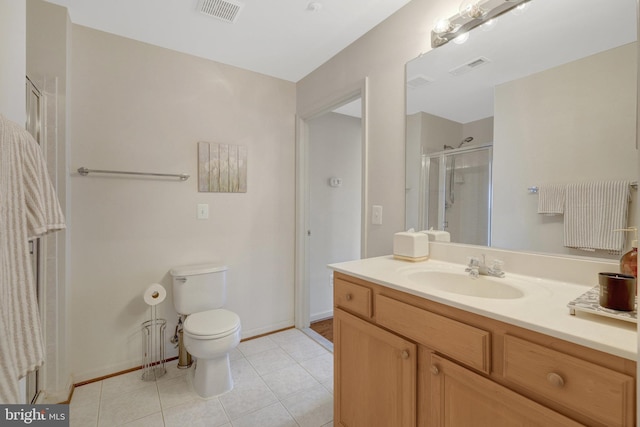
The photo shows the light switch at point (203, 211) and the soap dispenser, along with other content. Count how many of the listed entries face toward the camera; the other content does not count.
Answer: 1

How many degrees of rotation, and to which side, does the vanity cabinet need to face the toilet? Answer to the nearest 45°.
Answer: approximately 45° to its right

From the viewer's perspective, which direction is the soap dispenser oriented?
to the viewer's left

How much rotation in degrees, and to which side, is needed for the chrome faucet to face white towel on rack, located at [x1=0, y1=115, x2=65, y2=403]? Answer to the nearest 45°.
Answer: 0° — it already faces it

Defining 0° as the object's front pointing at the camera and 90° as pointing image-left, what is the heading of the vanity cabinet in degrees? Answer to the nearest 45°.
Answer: approximately 45°

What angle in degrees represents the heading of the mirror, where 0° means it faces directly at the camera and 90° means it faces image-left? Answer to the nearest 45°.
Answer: approximately 45°

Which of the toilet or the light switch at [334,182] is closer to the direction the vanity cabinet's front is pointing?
the toilet

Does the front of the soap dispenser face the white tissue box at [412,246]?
yes

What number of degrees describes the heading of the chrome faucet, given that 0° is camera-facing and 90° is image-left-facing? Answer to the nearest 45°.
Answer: approximately 45°

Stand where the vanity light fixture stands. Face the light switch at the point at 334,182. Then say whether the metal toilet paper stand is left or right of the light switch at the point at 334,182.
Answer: left

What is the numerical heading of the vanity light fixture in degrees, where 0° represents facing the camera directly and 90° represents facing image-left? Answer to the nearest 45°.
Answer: approximately 45°
